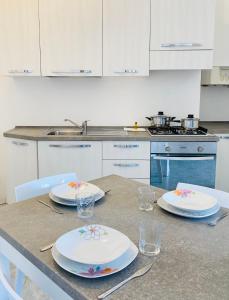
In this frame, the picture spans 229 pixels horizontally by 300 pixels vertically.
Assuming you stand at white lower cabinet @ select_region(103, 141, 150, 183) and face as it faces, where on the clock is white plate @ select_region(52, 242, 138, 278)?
The white plate is roughly at 12 o'clock from the white lower cabinet.

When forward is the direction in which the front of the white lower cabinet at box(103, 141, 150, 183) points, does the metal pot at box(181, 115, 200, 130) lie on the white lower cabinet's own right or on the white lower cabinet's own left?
on the white lower cabinet's own left

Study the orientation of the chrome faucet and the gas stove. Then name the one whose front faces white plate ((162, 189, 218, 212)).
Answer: the gas stove

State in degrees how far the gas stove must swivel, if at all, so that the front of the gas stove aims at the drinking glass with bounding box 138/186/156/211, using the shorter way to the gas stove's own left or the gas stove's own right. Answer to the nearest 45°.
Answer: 0° — it already faces it
